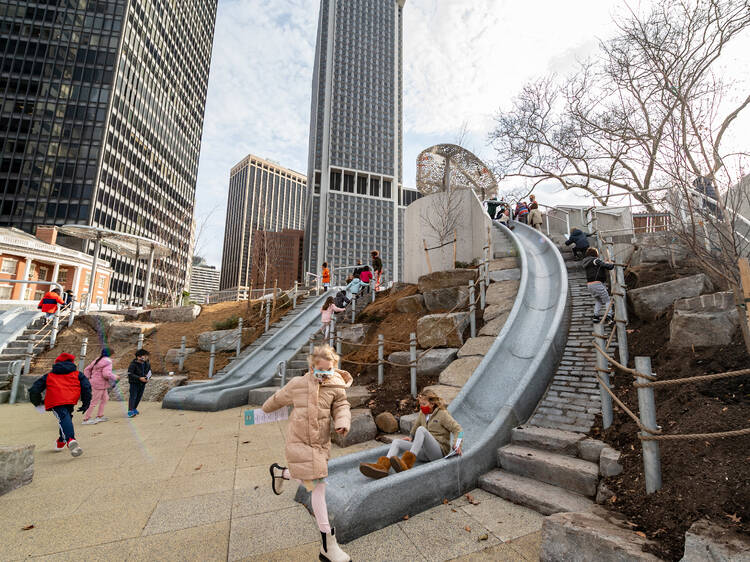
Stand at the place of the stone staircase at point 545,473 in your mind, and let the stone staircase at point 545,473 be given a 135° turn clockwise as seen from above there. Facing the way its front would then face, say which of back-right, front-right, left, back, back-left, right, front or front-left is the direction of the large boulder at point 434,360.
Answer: front-left

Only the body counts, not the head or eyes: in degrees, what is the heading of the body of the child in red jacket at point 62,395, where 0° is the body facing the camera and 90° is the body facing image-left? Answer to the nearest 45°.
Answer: approximately 180°

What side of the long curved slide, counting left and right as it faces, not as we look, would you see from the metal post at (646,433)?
left

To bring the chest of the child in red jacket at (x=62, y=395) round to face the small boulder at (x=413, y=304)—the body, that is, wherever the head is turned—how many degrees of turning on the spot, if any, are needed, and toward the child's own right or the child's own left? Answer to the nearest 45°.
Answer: approximately 90° to the child's own right

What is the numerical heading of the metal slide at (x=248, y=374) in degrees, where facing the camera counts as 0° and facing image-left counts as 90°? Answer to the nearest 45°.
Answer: approximately 45°

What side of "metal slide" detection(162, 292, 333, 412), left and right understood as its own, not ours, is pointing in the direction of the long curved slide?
left

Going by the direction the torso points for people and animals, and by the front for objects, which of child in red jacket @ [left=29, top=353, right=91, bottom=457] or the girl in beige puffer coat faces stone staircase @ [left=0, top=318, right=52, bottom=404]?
the child in red jacket

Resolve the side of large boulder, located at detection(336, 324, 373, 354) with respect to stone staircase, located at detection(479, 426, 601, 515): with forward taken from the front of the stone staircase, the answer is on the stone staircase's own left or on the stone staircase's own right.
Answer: on the stone staircase's own right
